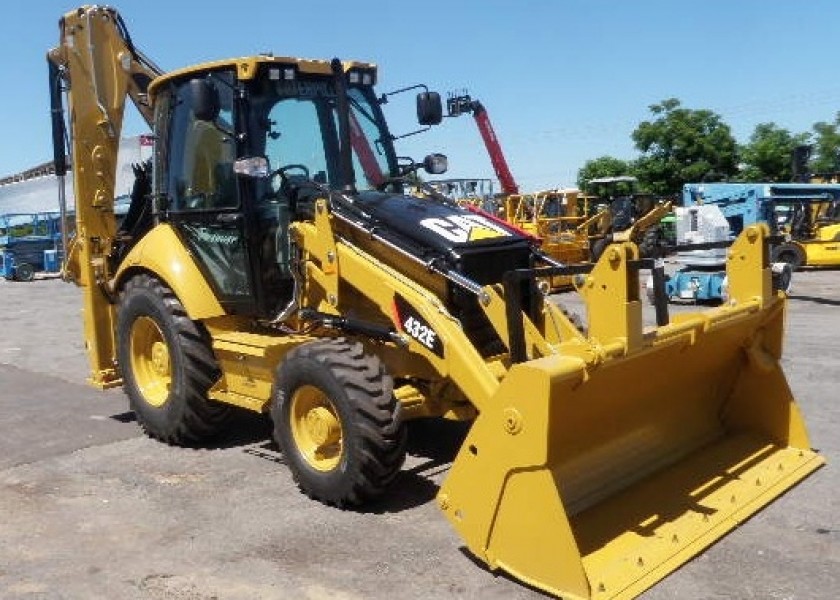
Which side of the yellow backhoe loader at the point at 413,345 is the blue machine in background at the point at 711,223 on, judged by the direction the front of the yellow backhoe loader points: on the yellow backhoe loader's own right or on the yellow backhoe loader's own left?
on the yellow backhoe loader's own left

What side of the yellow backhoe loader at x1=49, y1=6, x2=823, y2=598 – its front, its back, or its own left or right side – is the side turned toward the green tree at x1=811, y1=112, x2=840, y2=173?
left

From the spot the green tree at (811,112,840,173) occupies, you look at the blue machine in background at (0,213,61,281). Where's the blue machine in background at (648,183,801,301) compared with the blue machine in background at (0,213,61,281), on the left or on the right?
left

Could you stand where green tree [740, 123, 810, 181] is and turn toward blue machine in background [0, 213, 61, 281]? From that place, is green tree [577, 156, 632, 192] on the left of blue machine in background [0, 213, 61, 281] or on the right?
right

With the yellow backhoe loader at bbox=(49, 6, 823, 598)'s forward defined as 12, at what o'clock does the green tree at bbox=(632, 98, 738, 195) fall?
The green tree is roughly at 8 o'clock from the yellow backhoe loader.

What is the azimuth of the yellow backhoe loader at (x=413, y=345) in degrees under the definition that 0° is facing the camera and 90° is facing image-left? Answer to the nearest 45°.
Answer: approximately 315°

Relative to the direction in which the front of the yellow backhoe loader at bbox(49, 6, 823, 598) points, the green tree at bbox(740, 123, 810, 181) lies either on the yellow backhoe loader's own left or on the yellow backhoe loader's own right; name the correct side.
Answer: on the yellow backhoe loader's own left

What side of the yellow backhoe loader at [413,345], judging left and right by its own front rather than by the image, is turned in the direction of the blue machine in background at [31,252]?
back
